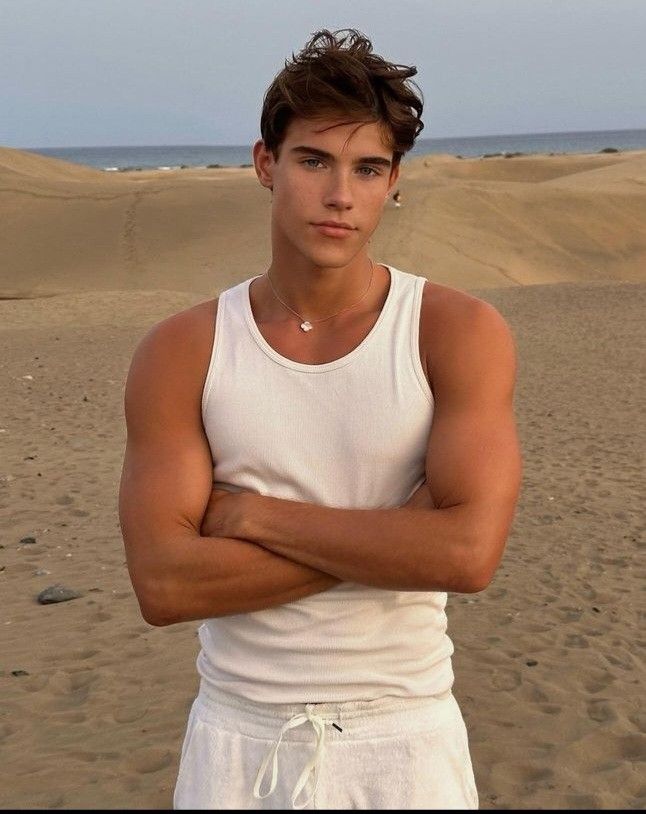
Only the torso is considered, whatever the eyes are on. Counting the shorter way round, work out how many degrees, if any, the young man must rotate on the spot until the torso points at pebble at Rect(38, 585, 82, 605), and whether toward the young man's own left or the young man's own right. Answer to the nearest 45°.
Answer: approximately 180°

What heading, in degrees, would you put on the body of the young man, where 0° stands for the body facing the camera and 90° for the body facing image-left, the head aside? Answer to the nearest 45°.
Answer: approximately 0°
